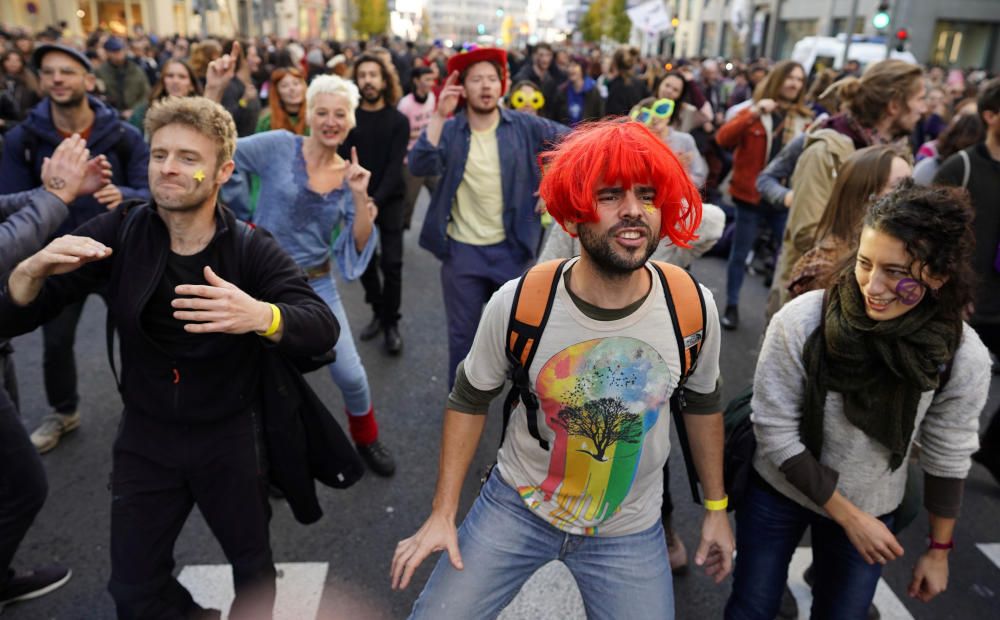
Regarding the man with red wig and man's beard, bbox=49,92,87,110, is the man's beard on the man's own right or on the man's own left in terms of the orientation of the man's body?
on the man's own right

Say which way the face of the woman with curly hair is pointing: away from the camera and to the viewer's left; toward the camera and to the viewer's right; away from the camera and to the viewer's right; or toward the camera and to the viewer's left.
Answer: toward the camera and to the viewer's left

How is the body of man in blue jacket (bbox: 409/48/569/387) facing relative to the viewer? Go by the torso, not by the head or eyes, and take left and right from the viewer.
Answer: facing the viewer

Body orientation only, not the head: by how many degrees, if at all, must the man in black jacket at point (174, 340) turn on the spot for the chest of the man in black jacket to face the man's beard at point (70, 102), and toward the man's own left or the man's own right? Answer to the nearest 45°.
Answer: approximately 180°

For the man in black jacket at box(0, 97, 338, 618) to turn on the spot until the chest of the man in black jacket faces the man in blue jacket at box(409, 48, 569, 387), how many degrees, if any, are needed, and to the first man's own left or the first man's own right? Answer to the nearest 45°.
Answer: approximately 135° to the first man's own left

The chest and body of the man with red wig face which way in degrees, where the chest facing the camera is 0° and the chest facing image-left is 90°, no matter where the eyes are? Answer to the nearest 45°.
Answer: approximately 0°

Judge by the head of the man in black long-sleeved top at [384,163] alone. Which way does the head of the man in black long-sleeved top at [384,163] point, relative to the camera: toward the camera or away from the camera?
toward the camera

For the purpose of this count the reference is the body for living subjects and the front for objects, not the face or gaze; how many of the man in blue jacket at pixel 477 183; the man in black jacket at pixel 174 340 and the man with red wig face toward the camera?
3

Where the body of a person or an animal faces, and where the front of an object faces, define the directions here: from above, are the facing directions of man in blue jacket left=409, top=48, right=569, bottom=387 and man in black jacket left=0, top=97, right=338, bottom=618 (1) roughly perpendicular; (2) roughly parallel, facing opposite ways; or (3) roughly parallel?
roughly parallel

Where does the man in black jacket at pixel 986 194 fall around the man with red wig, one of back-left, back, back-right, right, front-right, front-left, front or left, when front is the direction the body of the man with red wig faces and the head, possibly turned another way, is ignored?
back-left

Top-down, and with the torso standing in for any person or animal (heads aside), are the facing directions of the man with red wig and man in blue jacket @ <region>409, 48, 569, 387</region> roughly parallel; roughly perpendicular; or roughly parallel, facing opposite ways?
roughly parallel

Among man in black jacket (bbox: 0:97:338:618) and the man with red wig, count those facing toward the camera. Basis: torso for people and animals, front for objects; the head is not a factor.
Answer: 2

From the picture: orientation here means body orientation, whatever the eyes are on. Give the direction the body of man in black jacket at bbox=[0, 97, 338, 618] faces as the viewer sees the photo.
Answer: toward the camera
